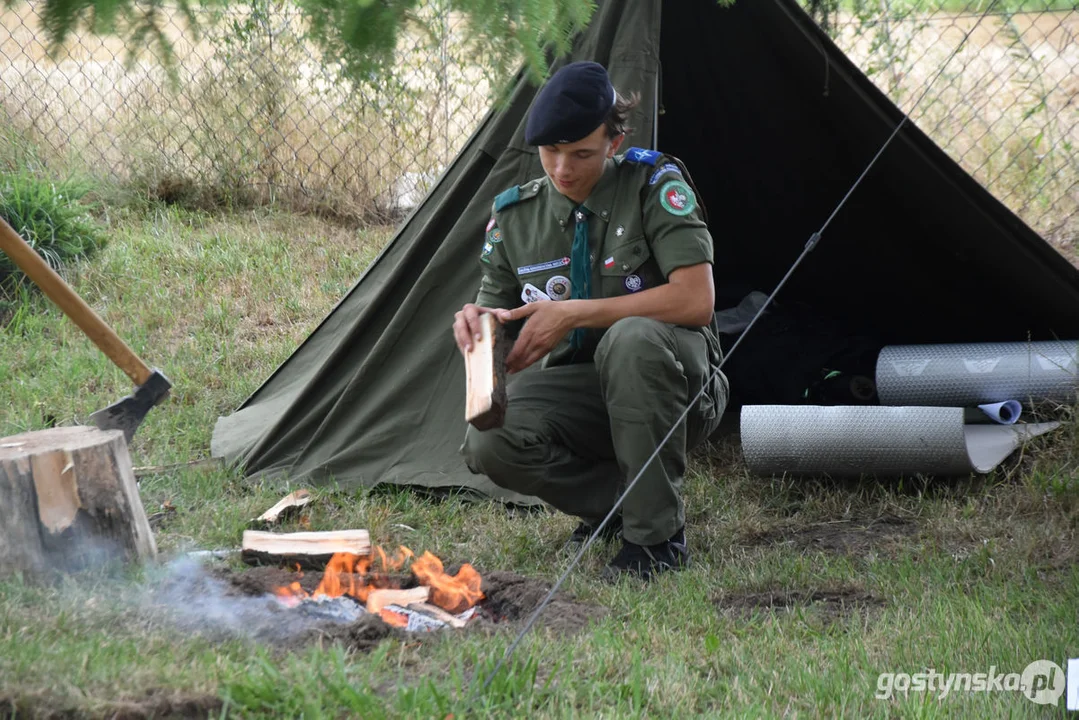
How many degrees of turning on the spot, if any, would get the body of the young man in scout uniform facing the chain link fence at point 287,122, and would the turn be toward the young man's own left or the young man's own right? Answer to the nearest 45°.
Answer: approximately 90° to the young man's own right

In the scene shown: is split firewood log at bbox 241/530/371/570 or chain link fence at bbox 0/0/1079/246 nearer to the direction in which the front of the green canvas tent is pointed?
the split firewood log

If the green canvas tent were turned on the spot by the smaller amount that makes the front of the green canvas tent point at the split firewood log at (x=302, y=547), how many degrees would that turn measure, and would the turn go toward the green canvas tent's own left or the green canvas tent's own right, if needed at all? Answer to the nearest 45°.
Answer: approximately 45° to the green canvas tent's own right

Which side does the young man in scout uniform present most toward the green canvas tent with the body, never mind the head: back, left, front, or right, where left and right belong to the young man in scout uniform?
back

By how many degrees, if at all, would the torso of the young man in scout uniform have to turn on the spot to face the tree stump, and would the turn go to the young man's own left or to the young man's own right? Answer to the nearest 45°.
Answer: approximately 45° to the young man's own right

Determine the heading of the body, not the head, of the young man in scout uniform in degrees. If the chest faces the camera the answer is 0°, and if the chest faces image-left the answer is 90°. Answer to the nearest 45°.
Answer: approximately 45°
